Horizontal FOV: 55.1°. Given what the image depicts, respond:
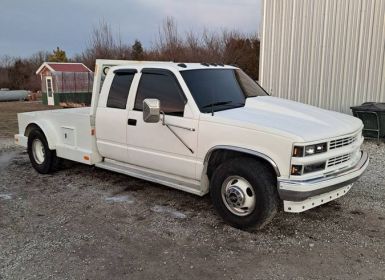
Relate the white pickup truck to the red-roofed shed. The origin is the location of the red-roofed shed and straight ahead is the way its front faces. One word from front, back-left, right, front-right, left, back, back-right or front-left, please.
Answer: front-left

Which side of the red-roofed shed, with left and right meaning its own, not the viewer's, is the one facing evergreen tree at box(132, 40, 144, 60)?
back

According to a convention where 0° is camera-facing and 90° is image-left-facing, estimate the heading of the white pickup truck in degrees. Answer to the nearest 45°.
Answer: approximately 315°

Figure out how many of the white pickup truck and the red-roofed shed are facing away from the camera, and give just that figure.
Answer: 0

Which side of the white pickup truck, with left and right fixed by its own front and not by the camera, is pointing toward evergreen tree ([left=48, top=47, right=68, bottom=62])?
back

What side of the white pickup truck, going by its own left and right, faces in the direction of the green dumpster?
left

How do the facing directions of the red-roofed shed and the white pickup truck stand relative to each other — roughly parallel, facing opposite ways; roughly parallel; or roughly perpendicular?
roughly perpendicular

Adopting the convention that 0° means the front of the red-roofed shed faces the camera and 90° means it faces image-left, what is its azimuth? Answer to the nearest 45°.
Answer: approximately 45°

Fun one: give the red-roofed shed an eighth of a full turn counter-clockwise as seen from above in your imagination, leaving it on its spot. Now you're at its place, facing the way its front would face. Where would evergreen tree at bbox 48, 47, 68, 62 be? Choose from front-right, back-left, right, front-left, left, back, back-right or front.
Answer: back

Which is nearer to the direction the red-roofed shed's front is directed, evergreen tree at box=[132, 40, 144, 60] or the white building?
the white building
